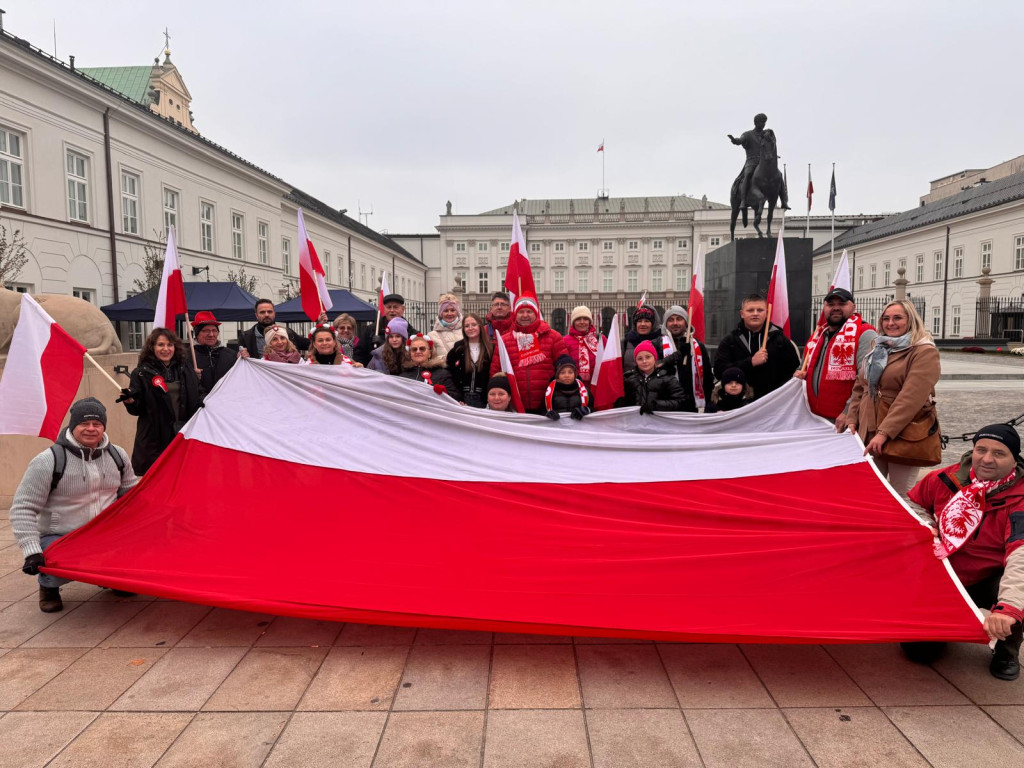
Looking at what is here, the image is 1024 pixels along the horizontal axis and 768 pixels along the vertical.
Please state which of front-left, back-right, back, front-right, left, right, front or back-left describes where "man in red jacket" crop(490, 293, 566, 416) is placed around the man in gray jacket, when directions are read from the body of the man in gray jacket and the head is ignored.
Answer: left

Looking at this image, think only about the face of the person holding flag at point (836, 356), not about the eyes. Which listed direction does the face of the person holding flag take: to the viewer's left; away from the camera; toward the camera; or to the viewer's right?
toward the camera

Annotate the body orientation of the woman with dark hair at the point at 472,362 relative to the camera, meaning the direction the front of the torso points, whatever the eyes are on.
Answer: toward the camera

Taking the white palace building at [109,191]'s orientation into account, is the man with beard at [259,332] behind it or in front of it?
in front

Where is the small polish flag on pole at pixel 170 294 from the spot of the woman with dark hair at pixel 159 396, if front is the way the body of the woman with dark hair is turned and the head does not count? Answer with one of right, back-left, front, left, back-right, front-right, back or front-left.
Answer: back-left

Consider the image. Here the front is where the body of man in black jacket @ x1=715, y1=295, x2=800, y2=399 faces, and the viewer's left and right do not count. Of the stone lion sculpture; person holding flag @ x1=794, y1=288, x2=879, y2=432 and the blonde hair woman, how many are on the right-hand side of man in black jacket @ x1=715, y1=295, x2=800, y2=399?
1

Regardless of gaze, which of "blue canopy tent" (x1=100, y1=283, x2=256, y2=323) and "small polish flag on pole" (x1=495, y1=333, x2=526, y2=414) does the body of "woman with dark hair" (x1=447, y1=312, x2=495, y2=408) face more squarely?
the small polish flag on pole

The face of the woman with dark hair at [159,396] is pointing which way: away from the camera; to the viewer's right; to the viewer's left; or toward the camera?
toward the camera

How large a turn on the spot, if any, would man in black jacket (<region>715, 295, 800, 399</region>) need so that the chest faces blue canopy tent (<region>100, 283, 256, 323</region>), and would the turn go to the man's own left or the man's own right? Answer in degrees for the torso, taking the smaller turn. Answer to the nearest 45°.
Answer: approximately 135° to the man's own right

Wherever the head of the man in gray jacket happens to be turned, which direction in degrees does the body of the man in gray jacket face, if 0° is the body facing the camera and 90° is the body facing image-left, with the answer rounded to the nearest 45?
approximately 0°

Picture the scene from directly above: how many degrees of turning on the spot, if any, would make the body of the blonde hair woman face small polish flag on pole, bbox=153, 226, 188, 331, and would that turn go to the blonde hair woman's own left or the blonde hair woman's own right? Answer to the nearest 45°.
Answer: approximately 45° to the blonde hair woman's own right

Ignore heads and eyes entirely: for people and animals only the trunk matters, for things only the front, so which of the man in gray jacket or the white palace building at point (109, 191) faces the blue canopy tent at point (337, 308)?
the white palace building

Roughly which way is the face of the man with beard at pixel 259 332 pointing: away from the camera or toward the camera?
toward the camera

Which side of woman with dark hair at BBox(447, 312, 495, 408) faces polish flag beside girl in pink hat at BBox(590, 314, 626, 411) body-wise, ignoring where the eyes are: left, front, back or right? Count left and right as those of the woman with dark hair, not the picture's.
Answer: left

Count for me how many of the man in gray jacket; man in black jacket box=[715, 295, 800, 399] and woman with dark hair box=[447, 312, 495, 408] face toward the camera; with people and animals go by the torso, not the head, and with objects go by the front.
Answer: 3
